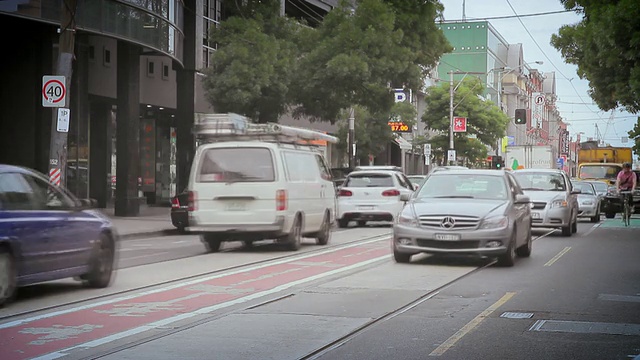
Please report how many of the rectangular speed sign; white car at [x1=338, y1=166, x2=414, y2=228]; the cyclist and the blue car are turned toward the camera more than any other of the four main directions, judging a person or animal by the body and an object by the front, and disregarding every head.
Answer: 2

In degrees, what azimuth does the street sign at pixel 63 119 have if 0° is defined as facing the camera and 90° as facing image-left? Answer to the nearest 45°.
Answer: approximately 0°

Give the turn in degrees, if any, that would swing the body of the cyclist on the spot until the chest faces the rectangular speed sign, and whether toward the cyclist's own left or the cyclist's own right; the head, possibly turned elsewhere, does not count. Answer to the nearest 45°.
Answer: approximately 45° to the cyclist's own right

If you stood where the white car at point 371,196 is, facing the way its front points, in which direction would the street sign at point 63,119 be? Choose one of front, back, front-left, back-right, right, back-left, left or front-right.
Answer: back-left

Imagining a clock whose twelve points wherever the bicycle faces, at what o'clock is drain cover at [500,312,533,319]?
The drain cover is roughly at 12 o'clock from the bicycle.

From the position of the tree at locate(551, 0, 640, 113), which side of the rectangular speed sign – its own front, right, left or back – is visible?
left

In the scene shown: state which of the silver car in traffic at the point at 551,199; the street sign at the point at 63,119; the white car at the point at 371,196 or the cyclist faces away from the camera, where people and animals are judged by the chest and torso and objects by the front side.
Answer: the white car at the point at 371,196

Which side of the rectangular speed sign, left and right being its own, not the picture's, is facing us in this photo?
front

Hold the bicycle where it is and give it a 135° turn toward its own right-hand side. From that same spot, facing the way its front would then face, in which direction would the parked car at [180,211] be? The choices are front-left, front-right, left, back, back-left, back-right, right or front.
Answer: left

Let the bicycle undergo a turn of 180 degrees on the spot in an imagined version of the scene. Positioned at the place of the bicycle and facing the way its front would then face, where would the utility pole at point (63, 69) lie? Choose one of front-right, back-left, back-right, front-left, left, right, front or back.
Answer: back-left

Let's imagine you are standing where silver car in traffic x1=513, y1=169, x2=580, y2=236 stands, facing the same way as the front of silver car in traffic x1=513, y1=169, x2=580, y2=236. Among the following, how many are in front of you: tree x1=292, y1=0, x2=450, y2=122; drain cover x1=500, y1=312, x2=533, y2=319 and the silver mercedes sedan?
2

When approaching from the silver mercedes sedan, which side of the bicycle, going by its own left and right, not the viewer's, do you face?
front

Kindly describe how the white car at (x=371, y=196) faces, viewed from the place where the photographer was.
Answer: facing away from the viewer
